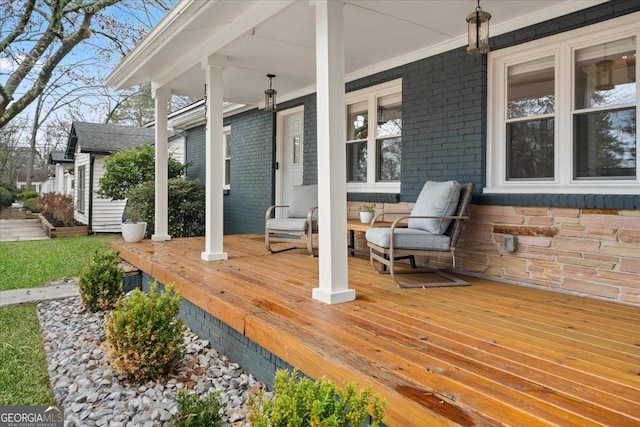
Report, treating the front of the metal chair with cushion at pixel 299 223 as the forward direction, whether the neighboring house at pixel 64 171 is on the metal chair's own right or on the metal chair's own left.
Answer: on the metal chair's own right

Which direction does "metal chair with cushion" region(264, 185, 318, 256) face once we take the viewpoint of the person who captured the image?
facing the viewer and to the left of the viewer

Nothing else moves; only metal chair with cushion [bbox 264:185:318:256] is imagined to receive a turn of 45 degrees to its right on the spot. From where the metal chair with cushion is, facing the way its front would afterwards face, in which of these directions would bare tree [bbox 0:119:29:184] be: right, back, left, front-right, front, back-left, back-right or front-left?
front-right

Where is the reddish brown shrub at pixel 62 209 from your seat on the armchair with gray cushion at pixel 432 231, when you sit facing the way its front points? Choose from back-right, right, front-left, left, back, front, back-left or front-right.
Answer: right

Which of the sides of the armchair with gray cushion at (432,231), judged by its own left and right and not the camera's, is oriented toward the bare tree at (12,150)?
right

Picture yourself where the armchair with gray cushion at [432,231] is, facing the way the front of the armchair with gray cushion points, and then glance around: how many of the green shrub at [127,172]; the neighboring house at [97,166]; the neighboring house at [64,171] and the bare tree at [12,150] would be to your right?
4

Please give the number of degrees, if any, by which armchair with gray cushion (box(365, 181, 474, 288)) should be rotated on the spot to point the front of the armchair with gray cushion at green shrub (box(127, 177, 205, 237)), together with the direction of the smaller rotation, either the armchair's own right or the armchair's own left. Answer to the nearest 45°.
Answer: approximately 90° to the armchair's own right

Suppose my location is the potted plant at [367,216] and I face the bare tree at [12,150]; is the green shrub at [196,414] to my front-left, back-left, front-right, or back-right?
back-left

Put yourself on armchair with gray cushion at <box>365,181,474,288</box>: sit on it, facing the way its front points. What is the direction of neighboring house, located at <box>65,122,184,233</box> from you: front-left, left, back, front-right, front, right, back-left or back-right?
right

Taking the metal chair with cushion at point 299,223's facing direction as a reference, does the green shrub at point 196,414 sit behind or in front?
in front

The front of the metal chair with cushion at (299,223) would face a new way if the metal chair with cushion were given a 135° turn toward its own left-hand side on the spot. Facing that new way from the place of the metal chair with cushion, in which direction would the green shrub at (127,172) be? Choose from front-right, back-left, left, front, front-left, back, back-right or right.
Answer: back-left

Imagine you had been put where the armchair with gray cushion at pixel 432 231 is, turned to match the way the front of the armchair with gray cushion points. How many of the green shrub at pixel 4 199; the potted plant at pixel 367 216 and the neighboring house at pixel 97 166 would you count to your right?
3

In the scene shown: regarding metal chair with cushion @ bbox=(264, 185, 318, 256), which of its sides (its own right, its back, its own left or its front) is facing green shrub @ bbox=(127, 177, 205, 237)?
right

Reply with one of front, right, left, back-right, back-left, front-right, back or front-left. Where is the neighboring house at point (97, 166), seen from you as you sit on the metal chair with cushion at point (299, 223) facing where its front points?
right

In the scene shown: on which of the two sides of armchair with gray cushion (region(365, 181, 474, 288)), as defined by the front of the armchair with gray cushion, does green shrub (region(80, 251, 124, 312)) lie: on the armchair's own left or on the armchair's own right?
on the armchair's own right

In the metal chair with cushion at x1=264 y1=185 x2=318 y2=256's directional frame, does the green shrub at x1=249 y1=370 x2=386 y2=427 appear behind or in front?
in front

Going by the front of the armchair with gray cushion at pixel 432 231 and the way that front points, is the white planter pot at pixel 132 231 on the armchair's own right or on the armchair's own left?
on the armchair's own right

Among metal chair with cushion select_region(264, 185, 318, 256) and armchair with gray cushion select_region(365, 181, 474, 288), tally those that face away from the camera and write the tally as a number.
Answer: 0
